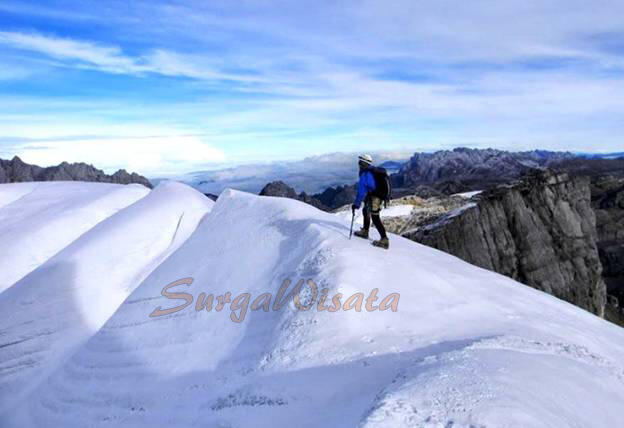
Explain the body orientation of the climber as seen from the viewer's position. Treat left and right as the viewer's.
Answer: facing to the left of the viewer

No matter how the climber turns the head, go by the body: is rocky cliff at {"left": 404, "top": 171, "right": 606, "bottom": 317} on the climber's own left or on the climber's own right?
on the climber's own right
